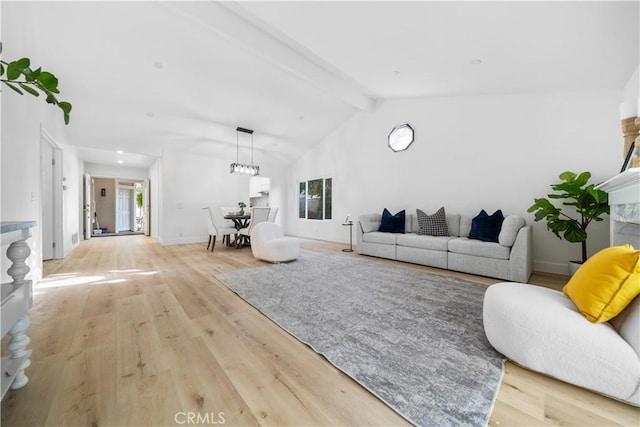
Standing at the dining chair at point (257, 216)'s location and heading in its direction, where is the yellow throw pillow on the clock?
The yellow throw pillow is roughly at 7 o'clock from the dining chair.

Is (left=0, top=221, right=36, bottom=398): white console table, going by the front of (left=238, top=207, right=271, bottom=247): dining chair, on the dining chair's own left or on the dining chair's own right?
on the dining chair's own left

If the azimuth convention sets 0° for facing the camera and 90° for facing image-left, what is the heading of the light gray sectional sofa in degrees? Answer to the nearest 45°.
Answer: approximately 45°

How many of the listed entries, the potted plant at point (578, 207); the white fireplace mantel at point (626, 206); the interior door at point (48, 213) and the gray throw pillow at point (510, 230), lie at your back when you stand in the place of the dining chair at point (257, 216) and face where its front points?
3

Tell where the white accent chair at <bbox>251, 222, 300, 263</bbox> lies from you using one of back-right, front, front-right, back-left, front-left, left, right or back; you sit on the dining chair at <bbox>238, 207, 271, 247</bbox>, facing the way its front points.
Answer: back-left

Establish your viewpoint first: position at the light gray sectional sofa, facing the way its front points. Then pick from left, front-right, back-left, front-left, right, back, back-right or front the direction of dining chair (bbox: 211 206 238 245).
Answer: front-right

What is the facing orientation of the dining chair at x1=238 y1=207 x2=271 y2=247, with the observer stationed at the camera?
facing away from the viewer and to the left of the viewer

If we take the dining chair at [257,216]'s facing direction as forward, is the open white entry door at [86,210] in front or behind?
in front

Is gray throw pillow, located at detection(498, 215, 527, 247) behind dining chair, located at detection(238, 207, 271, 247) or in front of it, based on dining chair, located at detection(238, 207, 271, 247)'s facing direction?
behind

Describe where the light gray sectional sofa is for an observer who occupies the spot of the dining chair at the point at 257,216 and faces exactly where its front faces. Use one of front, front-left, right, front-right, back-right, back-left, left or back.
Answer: back

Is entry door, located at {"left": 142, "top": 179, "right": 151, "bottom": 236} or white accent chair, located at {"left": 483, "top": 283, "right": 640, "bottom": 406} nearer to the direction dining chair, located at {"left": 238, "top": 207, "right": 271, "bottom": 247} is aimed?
the entry door
